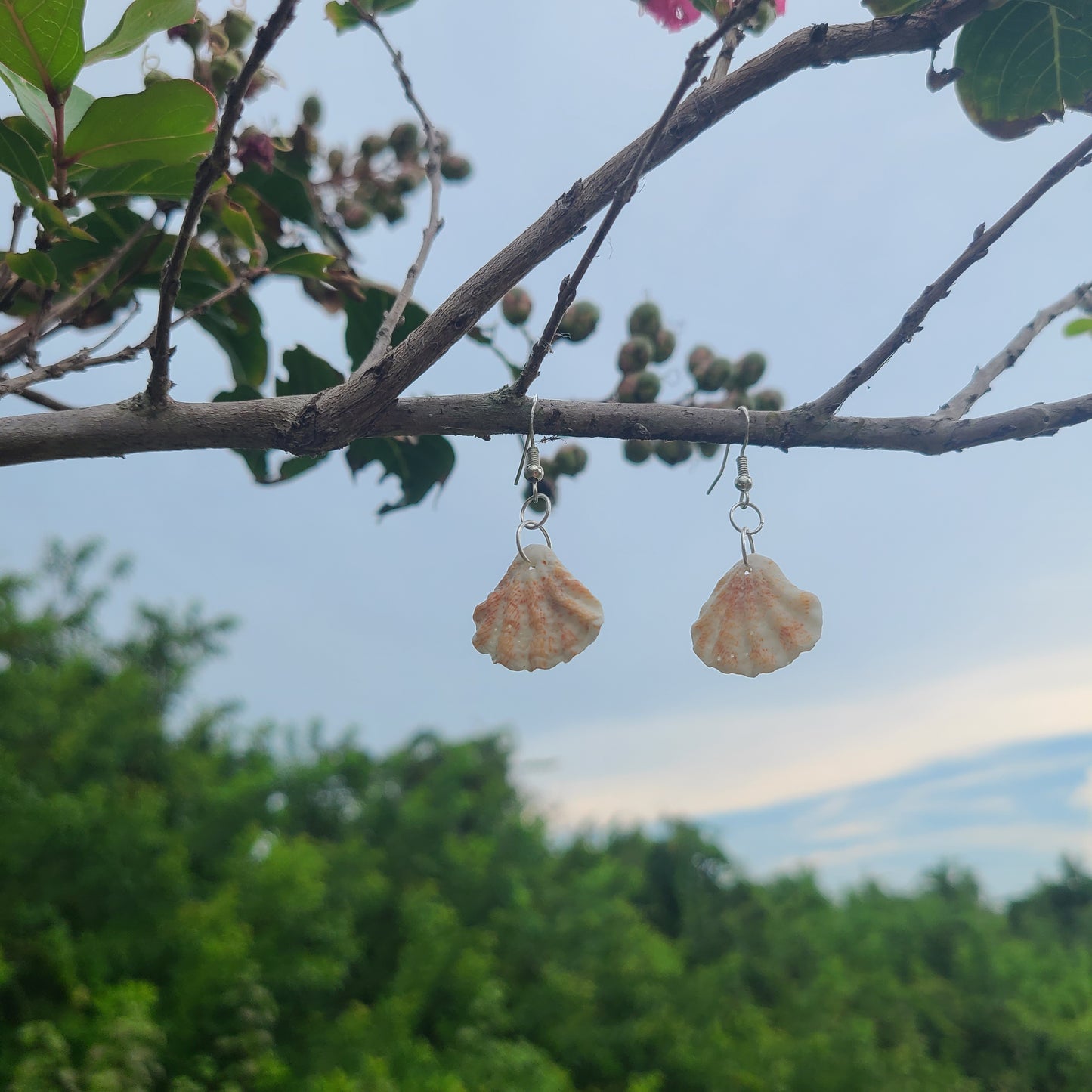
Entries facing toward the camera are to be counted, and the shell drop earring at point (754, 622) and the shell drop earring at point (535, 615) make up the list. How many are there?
2

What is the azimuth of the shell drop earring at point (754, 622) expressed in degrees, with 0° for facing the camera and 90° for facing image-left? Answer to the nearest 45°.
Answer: approximately 0°
